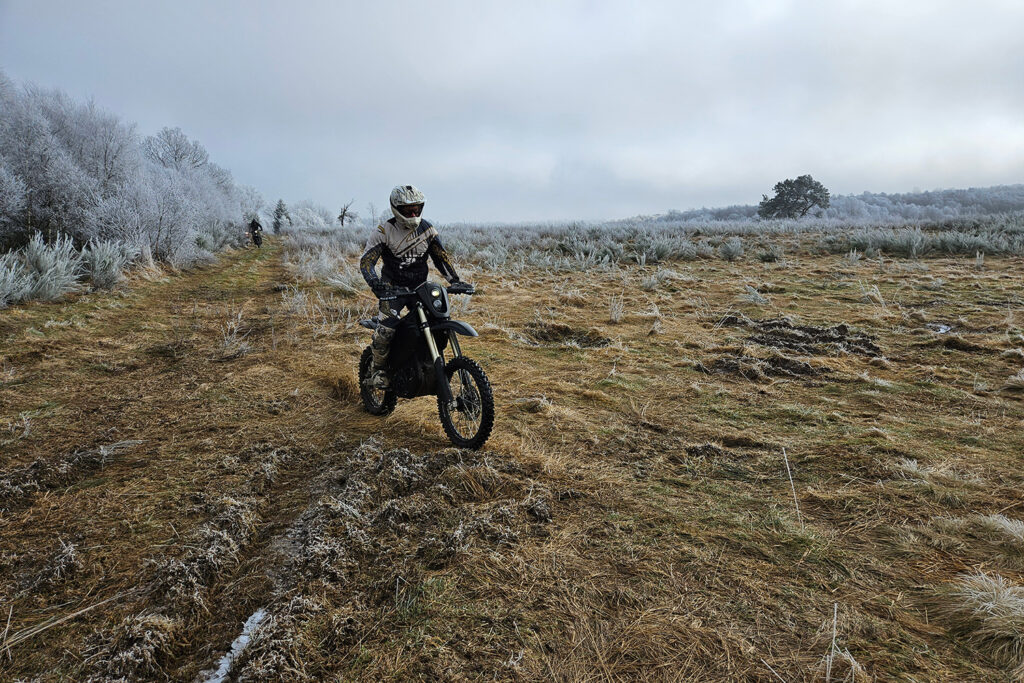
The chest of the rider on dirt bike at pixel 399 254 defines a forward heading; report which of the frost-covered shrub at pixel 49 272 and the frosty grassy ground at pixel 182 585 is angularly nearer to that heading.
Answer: the frosty grassy ground

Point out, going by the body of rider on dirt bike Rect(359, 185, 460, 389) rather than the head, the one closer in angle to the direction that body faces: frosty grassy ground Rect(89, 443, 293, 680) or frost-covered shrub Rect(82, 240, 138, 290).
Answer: the frosty grassy ground

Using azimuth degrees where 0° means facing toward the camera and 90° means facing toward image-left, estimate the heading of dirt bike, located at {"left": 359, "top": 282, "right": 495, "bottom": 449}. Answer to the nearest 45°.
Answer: approximately 315°

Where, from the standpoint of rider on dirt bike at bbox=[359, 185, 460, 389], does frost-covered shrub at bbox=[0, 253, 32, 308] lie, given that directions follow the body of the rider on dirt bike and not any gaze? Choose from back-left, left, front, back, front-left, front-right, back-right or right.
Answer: back

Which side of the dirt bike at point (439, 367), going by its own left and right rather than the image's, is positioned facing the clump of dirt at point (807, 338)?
left

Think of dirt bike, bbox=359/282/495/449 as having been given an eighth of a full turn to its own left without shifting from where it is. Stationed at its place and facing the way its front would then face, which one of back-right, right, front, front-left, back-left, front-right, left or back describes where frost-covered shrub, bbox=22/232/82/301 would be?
back-left

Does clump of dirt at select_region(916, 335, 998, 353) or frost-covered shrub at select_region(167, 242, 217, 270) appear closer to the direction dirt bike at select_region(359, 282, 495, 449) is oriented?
the clump of dirt

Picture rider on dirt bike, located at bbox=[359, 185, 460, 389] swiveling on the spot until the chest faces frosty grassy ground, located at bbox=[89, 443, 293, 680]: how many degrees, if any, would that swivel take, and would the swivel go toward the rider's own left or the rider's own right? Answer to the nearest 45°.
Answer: approximately 90° to the rider's own right

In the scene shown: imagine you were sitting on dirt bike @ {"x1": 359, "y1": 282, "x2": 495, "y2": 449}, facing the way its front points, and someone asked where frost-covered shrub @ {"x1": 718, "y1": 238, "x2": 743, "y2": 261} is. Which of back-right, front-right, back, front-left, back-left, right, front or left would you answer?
left

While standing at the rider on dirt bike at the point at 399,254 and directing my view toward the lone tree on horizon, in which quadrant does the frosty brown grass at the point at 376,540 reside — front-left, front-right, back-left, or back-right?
back-right

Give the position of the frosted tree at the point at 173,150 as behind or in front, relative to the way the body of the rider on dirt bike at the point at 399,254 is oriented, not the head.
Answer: behind
